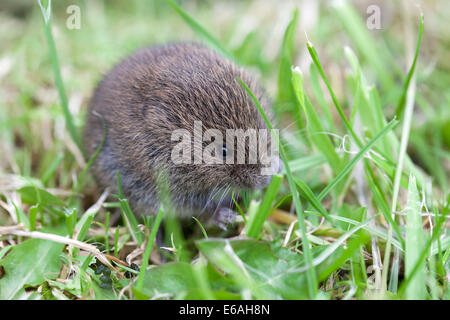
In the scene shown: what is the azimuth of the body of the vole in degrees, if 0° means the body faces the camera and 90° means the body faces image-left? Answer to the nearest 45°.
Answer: approximately 270°

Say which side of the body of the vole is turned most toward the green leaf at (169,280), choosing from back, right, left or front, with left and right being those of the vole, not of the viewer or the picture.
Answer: right

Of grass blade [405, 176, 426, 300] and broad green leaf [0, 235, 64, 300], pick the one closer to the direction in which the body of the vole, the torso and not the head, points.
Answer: the grass blade

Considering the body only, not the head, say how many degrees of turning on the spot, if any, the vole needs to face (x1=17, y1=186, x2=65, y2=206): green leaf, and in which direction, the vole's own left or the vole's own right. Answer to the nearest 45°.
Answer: approximately 180°

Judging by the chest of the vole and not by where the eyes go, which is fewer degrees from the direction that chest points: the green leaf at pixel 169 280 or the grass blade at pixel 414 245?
the grass blade

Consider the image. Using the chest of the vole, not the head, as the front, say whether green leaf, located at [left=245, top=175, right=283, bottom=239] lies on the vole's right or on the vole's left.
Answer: on the vole's right

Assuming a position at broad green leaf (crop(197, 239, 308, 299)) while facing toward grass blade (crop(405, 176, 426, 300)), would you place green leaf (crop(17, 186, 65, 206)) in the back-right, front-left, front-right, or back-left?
back-left

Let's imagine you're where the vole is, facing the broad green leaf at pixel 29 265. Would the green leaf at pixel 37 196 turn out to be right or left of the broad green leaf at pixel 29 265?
right
